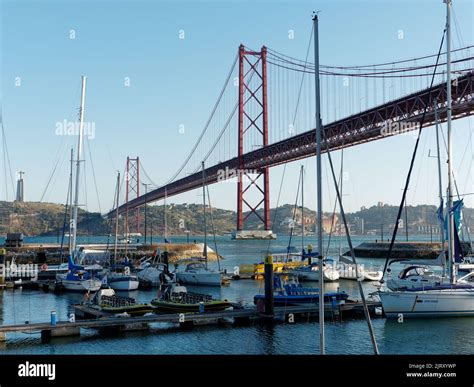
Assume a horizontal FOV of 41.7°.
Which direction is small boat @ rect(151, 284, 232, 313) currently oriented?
to the viewer's right

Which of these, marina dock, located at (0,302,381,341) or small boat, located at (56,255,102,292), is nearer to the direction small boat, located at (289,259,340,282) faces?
the small boat

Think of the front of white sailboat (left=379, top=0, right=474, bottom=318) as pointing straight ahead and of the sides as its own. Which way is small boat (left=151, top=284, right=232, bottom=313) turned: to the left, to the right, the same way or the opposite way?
the opposite way

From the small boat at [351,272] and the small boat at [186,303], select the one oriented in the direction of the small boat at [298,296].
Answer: the small boat at [186,303]

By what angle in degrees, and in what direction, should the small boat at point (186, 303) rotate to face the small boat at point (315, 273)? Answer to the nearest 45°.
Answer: approximately 45° to its left

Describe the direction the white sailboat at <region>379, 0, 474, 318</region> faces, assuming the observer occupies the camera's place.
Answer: facing to the left of the viewer

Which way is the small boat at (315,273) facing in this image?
to the viewer's left
